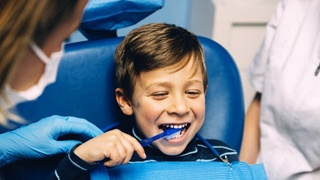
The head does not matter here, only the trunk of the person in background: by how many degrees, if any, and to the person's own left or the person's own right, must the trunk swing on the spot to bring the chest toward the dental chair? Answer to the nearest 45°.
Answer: approximately 45° to the person's own right

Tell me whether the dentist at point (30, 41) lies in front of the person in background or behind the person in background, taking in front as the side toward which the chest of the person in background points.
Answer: in front
